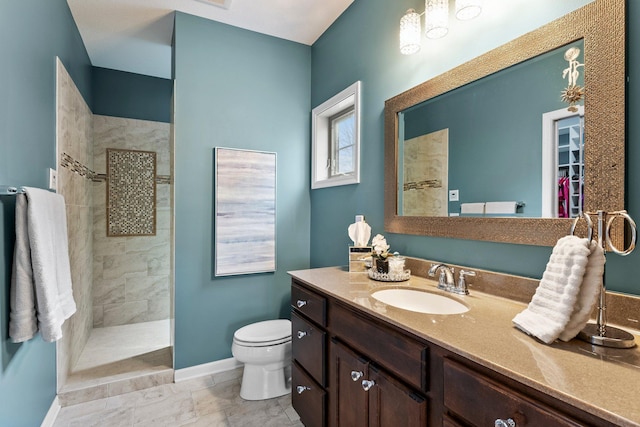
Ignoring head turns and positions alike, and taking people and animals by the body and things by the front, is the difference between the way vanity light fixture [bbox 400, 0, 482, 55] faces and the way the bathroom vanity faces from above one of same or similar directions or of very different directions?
same or similar directions

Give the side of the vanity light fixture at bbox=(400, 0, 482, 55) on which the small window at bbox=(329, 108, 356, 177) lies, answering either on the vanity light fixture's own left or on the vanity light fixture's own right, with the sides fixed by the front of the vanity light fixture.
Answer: on the vanity light fixture's own right

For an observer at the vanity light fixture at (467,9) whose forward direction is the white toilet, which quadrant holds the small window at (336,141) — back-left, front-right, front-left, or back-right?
front-right

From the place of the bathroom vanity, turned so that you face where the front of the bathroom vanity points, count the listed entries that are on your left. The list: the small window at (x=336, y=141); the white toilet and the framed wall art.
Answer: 0

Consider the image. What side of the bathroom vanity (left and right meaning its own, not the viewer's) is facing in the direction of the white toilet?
right

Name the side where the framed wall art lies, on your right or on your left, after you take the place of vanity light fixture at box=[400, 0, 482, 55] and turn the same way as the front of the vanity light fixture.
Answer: on your right

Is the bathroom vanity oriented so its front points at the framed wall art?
no

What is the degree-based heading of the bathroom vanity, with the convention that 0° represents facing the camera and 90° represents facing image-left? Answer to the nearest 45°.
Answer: approximately 45°

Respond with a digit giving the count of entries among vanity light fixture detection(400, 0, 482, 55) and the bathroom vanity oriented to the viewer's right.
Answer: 0

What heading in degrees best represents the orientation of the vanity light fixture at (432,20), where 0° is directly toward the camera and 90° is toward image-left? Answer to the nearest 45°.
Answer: approximately 45°

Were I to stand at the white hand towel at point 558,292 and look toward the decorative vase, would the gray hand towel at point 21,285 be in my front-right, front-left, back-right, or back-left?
front-left
